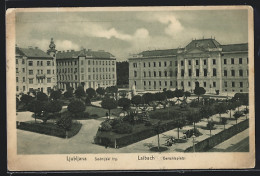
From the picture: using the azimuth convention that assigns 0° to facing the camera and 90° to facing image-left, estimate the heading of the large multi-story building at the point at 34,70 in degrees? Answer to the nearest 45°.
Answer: approximately 0°

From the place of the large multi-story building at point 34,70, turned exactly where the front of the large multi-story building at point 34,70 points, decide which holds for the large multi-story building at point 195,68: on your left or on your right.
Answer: on your left

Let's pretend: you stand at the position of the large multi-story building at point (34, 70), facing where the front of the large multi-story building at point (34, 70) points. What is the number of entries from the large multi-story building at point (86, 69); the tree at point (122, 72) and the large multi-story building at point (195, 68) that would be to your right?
0

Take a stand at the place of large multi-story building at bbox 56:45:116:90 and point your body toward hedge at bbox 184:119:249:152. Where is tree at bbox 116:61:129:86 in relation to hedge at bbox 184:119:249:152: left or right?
left

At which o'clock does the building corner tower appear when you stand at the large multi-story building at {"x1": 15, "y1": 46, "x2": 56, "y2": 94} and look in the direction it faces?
The building corner tower is roughly at 10 o'clock from the large multi-story building.
